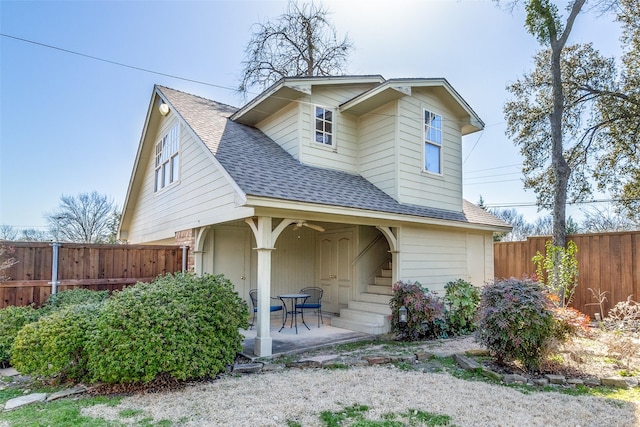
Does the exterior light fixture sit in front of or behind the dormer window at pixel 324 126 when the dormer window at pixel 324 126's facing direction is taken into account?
behind

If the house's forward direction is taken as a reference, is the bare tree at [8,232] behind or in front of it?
behind

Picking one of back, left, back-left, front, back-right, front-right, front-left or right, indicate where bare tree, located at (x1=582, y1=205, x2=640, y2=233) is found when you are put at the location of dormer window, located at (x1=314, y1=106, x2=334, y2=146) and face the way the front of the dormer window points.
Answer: left

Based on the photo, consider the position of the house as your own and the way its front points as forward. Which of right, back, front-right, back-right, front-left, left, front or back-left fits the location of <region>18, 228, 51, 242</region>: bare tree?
back

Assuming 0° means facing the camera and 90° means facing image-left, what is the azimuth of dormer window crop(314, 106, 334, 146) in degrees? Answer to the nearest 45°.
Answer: approximately 315°

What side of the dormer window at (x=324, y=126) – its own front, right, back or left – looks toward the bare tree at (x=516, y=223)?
left

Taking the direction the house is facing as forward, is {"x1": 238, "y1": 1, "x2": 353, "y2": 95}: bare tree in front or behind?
behind

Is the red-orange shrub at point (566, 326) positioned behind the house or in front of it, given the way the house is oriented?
in front

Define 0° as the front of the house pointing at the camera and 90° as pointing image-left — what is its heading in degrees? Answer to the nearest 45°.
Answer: approximately 315°
